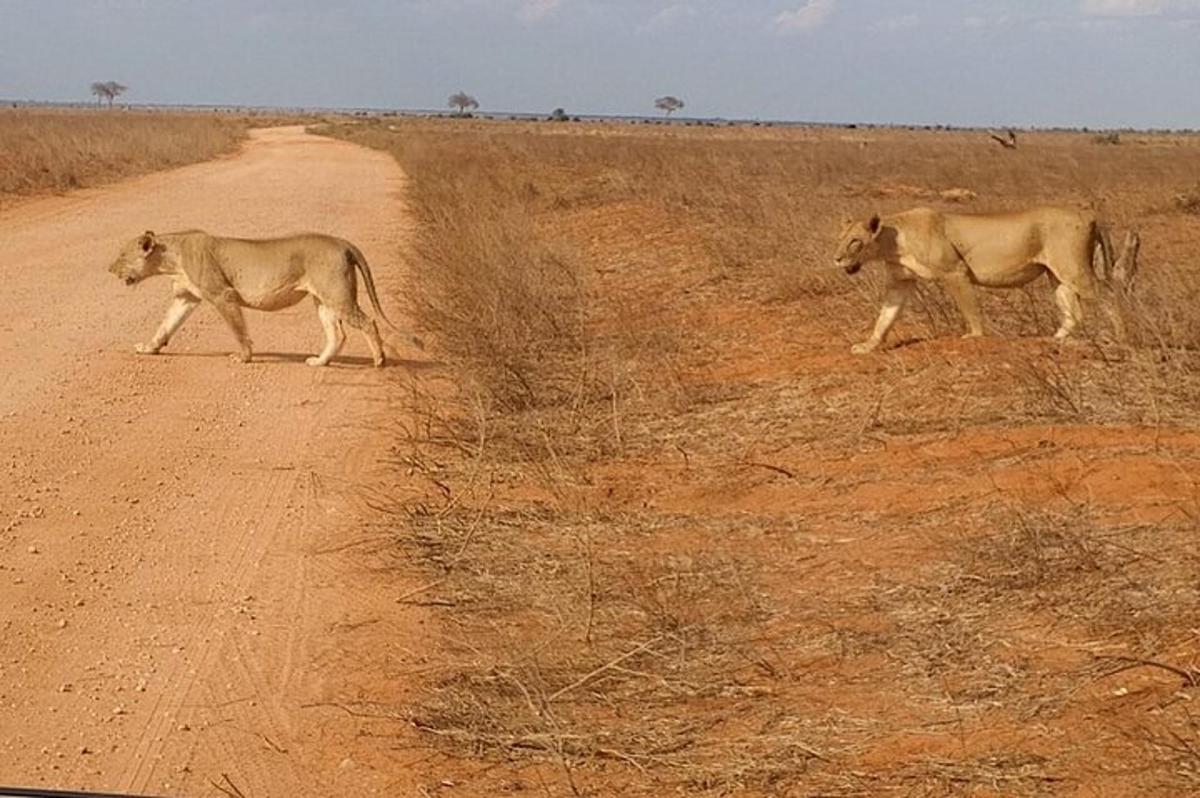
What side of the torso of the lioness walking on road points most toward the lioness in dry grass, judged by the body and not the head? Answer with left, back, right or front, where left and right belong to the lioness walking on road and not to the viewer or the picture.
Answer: back

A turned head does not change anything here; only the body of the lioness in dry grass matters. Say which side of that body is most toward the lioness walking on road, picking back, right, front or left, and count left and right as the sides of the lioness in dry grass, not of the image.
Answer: front

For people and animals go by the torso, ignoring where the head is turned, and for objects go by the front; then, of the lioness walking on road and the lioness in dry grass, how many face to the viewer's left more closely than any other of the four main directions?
2

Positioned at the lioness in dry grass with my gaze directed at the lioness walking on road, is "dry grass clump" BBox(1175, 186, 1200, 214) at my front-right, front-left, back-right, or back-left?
back-right

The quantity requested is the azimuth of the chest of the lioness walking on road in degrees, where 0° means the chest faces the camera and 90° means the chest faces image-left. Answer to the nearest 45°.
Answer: approximately 90°

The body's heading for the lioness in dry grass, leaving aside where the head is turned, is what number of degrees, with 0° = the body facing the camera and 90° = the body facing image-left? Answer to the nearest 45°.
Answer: approximately 90°

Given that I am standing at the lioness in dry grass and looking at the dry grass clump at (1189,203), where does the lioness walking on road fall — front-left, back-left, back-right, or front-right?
back-left

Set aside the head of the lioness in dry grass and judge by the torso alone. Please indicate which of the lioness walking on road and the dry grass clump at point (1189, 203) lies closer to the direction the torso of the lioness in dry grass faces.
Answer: the lioness walking on road

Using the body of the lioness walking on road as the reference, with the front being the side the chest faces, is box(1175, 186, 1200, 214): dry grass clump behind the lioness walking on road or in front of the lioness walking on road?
behind
